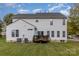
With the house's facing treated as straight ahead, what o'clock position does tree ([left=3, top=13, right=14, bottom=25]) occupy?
The tree is roughly at 9 o'clock from the house.

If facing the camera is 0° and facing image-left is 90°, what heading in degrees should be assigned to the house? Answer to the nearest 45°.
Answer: approximately 180°
